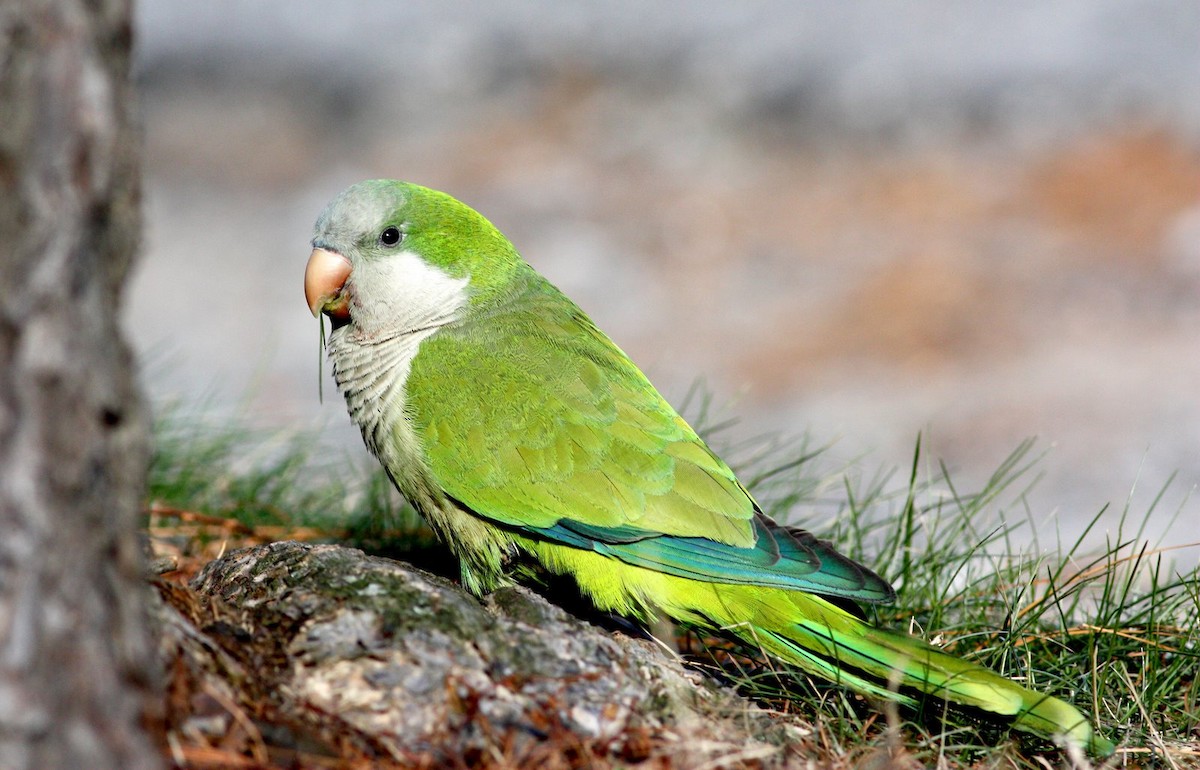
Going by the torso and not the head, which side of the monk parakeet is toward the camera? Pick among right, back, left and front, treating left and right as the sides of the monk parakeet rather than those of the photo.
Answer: left
